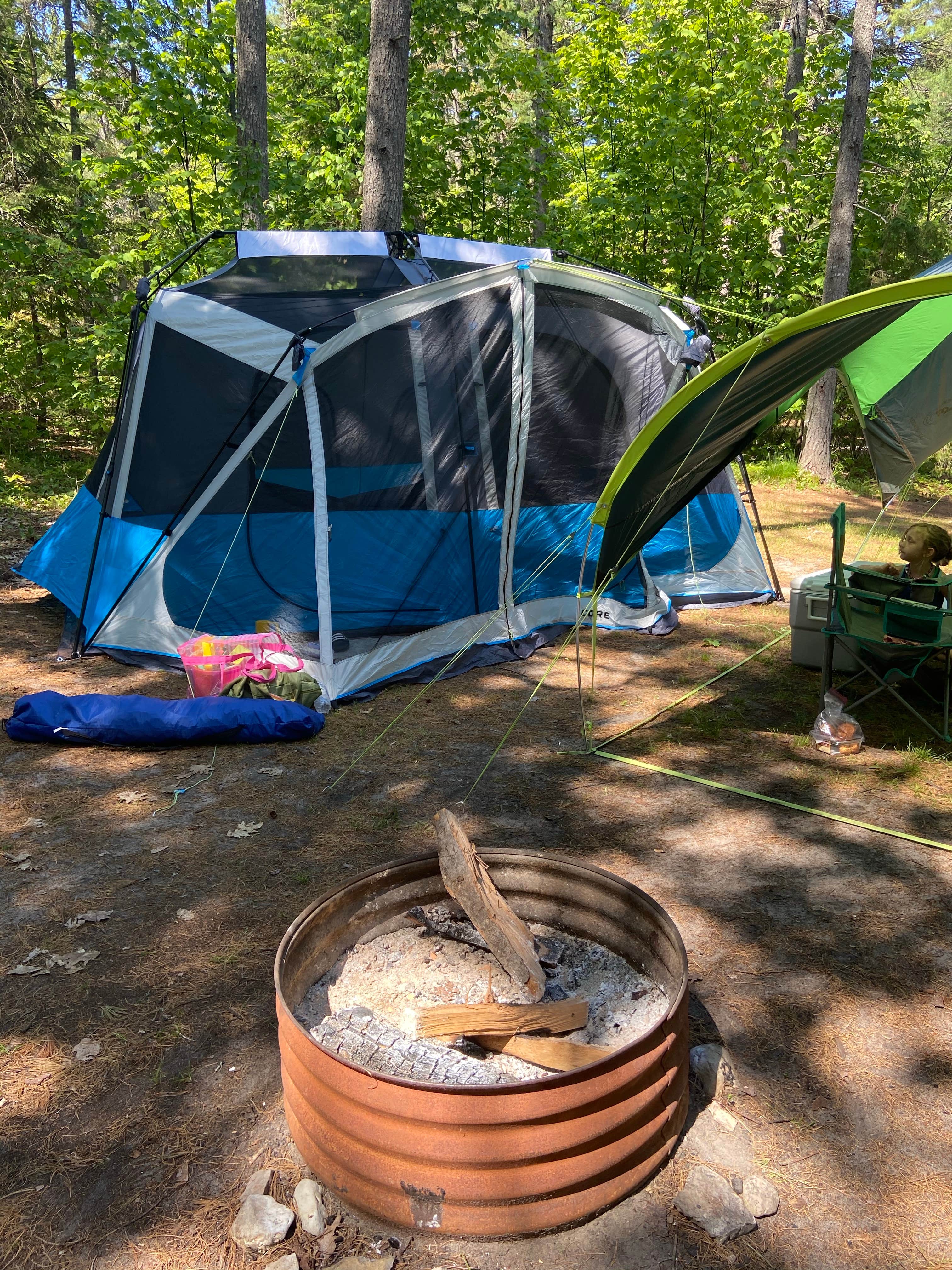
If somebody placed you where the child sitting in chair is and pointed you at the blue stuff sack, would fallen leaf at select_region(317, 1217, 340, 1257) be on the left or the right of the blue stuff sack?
left

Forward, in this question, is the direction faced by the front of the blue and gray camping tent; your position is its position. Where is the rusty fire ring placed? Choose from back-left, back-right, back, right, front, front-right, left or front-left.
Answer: front-right

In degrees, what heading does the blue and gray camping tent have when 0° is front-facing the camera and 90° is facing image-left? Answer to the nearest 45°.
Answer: approximately 315°

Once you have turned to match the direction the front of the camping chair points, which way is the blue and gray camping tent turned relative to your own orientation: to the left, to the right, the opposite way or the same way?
the same way

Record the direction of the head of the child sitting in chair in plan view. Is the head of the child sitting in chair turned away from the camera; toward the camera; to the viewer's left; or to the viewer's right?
to the viewer's left

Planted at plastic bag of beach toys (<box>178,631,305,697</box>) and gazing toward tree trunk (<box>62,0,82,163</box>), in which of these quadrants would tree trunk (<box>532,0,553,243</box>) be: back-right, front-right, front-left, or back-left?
front-right

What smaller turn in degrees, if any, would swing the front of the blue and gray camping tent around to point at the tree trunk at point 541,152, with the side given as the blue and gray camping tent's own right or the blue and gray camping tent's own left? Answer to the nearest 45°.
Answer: approximately 135° to the blue and gray camping tent's own left

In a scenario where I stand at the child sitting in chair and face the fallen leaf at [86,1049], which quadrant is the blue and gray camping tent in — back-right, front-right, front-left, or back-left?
front-right

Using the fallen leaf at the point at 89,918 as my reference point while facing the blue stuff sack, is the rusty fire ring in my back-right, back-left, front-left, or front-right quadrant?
back-right
